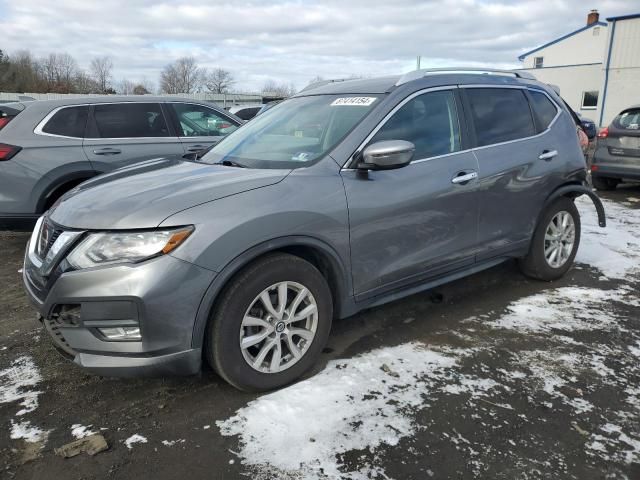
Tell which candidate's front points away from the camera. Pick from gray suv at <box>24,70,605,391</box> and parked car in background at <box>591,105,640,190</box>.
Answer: the parked car in background

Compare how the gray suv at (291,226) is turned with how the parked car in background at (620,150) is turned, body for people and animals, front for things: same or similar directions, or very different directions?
very different directions

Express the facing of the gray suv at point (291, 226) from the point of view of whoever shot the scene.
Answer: facing the viewer and to the left of the viewer

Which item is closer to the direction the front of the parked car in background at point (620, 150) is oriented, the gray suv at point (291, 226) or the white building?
the white building

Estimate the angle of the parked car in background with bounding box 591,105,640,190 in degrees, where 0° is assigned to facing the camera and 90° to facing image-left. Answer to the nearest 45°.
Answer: approximately 180°

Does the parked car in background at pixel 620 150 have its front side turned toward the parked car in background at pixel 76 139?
no

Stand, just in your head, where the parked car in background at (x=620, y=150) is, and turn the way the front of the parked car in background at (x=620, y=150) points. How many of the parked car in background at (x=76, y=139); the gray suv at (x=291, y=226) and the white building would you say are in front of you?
1

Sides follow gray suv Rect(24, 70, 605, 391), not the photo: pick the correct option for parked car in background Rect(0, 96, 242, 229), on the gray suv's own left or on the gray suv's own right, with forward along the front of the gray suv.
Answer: on the gray suv's own right

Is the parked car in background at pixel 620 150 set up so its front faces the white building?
yes

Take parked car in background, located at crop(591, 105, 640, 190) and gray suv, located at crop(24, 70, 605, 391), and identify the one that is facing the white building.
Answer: the parked car in background

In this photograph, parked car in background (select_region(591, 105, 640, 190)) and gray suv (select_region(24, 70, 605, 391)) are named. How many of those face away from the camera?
1

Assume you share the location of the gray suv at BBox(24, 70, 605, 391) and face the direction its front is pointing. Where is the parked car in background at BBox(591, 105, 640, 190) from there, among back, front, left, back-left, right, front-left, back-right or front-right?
back
